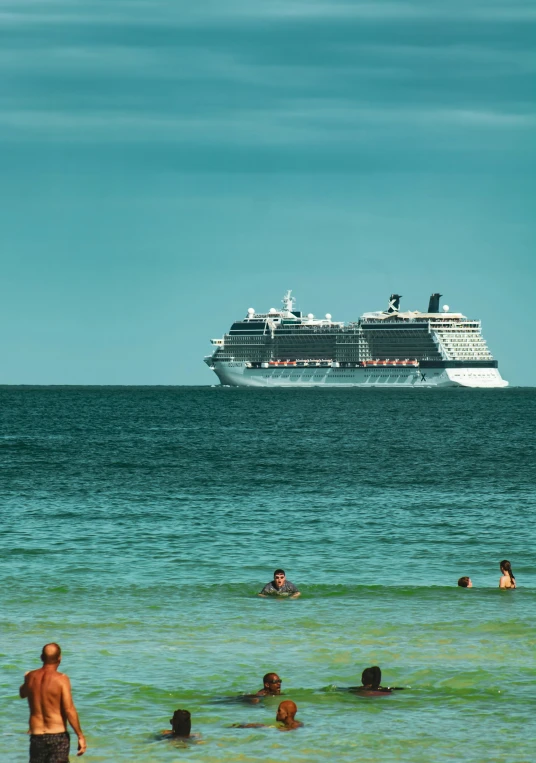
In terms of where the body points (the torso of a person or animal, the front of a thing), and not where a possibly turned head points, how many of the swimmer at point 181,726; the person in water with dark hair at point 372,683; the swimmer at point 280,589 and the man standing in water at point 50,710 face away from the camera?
3

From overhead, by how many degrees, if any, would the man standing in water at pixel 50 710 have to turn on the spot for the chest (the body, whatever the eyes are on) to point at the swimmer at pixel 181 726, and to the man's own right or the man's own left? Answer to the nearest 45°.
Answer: approximately 45° to the man's own right

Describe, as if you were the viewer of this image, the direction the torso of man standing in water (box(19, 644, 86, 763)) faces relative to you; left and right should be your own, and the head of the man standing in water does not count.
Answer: facing away from the viewer

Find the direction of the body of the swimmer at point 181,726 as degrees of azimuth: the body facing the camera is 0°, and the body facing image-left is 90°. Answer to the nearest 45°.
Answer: approximately 180°

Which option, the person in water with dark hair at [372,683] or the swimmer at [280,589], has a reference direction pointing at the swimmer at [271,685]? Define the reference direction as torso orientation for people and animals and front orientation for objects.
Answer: the swimmer at [280,589]

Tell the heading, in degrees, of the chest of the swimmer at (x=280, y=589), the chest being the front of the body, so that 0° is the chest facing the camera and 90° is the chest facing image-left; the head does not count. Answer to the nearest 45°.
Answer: approximately 0°

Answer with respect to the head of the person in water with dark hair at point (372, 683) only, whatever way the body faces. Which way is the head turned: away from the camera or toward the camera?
away from the camera

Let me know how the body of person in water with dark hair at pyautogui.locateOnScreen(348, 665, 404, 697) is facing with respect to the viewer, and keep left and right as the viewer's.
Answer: facing away from the viewer
